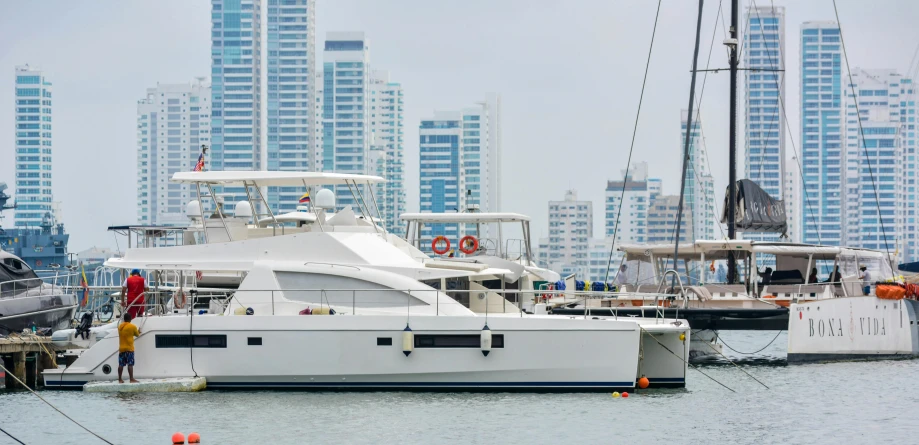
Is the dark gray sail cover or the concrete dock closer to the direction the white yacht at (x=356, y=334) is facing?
the dark gray sail cover

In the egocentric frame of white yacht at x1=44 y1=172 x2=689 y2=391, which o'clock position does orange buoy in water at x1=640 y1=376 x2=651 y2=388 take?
The orange buoy in water is roughly at 12 o'clock from the white yacht.

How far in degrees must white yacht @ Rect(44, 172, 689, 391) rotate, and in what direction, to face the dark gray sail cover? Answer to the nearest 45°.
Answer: approximately 45° to its left

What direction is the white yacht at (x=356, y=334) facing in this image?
to the viewer's right

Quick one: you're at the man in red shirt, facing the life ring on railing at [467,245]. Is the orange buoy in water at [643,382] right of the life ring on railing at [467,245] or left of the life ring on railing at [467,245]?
right
